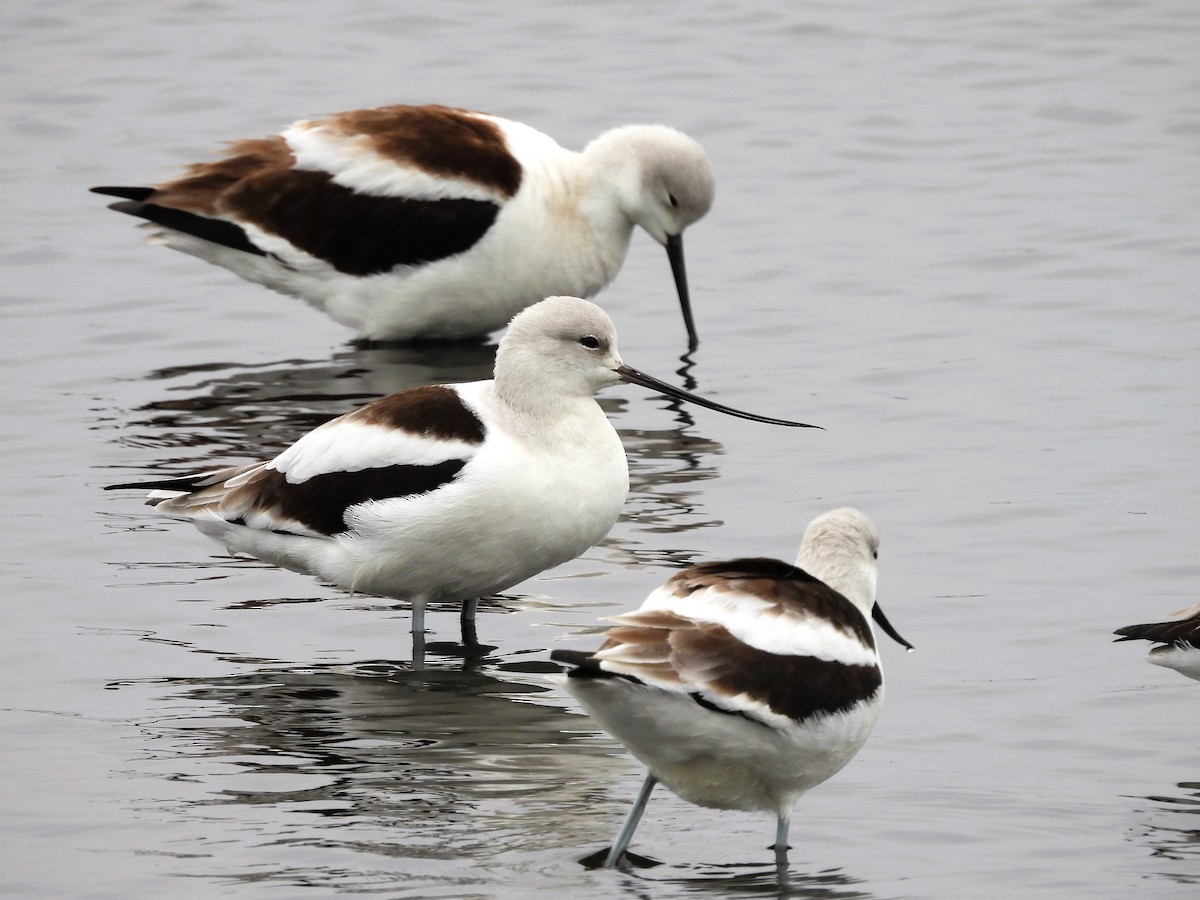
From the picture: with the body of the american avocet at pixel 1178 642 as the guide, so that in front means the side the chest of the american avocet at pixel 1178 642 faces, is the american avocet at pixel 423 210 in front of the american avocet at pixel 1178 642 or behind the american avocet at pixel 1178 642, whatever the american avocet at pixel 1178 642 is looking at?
behind

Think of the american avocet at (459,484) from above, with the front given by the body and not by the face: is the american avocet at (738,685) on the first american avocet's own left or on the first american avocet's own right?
on the first american avocet's own right

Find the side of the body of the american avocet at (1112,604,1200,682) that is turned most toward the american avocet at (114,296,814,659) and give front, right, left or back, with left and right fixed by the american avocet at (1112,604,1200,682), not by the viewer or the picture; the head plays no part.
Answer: back

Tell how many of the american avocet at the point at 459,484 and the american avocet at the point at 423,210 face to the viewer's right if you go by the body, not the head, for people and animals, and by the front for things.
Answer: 2

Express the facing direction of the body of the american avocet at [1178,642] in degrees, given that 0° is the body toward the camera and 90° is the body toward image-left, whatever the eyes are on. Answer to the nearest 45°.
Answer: approximately 270°

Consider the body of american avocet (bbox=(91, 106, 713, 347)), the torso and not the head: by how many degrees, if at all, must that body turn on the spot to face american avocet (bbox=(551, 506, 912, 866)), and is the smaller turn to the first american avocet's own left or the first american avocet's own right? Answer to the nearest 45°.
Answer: approximately 90° to the first american avocet's own right

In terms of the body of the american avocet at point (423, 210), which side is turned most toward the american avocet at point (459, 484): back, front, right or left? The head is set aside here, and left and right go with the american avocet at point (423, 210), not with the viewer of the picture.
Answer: right

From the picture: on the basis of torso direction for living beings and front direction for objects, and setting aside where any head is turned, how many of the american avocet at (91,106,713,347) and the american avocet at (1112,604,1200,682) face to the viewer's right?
2

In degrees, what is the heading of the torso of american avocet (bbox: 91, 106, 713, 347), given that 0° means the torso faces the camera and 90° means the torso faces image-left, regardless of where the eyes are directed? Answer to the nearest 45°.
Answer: approximately 270°

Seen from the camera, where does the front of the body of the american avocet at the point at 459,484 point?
to the viewer's right

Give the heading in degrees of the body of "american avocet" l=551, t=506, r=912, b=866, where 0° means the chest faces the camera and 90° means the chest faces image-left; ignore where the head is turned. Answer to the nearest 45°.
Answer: approximately 225°
